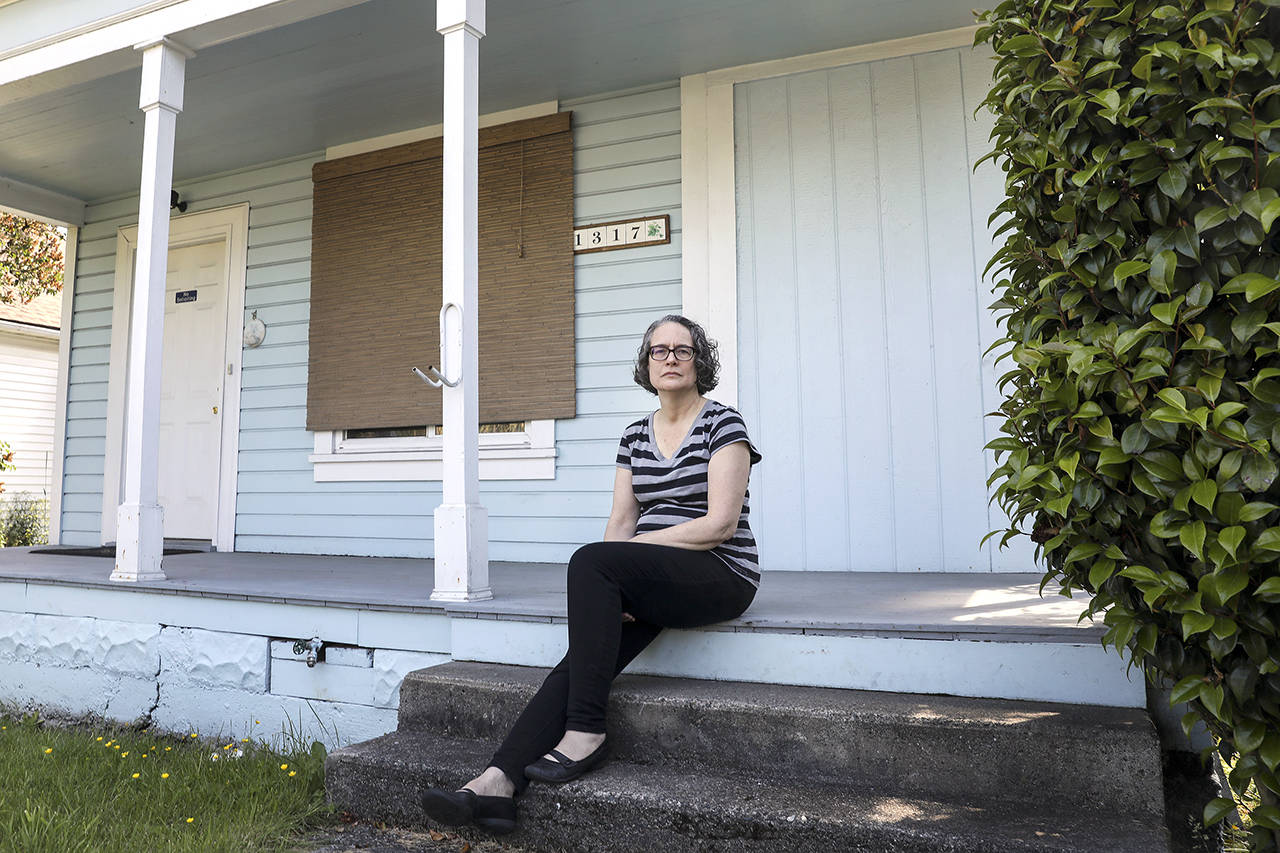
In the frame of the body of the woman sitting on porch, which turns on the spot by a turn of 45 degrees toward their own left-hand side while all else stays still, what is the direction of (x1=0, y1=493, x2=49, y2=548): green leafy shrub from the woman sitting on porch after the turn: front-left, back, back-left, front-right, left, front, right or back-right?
back-right

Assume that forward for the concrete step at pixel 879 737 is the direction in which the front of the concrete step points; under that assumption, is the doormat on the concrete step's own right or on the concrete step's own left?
on the concrete step's own right

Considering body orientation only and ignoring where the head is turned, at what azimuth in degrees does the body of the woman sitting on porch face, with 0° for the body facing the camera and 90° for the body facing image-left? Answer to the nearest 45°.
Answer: approximately 45°

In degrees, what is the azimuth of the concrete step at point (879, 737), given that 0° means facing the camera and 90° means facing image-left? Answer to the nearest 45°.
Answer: approximately 0°

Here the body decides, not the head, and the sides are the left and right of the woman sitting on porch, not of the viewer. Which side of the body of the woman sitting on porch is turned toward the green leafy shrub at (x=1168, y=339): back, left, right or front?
left

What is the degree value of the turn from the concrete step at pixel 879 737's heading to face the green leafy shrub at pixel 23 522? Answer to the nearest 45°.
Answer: approximately 135° to its right

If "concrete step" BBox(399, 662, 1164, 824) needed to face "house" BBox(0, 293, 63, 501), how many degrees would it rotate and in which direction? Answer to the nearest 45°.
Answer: approximately 135° to its right
